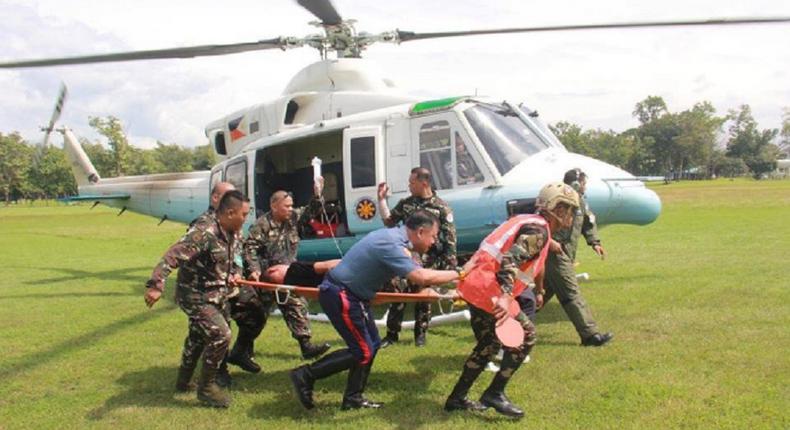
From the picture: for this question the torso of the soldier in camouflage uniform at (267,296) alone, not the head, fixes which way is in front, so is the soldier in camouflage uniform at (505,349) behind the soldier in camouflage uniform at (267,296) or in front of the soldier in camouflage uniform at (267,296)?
in front

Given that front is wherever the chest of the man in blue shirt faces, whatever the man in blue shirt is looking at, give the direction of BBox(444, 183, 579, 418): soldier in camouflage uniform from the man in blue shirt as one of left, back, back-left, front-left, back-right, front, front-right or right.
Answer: front

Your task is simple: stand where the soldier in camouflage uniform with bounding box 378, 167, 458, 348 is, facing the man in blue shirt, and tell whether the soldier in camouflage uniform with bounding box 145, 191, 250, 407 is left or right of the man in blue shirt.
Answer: right

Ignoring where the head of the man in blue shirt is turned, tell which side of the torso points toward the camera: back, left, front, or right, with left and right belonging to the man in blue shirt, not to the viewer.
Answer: right

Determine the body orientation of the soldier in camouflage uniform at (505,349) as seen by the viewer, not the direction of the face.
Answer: to the viewer's right

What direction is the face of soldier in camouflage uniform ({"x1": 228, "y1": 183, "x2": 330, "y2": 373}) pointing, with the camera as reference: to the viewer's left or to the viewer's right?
to the viewer's right

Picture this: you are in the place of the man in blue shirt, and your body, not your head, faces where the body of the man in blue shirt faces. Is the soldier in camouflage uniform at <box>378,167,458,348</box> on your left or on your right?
on your left

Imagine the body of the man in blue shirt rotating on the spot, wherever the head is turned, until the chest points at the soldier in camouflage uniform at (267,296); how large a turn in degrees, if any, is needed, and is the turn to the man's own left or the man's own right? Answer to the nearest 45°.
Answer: approximately 135° to the man's own left
